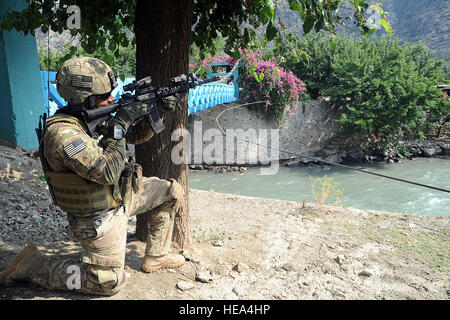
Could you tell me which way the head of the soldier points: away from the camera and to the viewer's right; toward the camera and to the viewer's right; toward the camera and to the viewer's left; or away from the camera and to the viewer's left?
away from the camera and to the viewer's right

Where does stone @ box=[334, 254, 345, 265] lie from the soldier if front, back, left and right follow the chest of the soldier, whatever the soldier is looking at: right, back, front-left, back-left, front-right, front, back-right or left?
front

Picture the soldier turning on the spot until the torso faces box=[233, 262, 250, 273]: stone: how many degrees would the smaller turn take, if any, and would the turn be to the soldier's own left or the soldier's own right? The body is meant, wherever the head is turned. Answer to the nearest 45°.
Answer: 0° — they already face it

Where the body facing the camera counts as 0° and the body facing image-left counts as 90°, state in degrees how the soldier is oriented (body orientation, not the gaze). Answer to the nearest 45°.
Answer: approximately 270°

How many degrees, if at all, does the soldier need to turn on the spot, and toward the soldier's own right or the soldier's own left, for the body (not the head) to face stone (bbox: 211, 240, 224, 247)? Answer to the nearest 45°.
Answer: approximately 45° to the soldier's own left

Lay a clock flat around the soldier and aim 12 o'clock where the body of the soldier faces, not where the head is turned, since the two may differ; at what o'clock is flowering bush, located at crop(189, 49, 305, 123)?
The flowering bush is roughly at 10 o'clock from the soldier.
